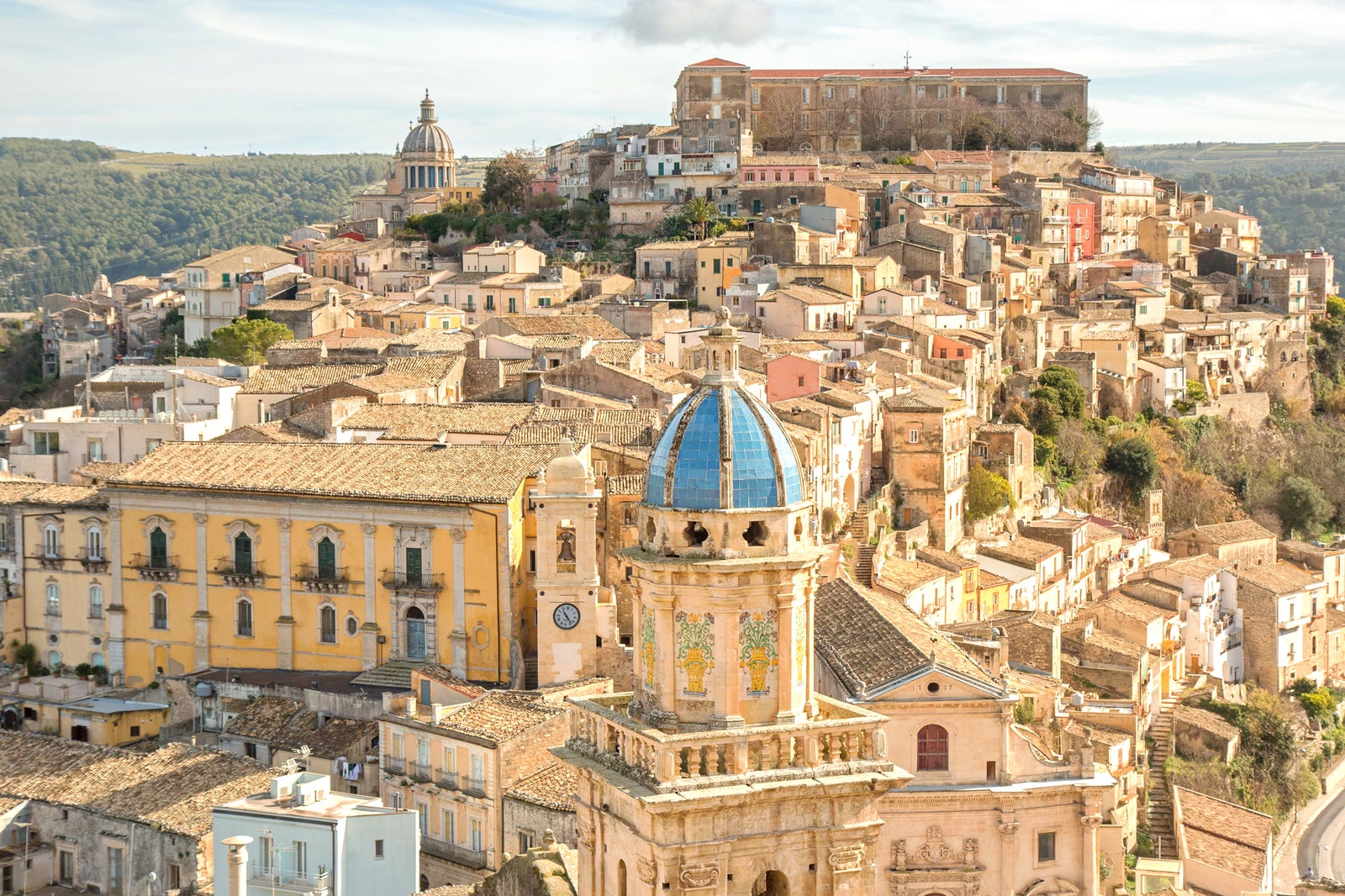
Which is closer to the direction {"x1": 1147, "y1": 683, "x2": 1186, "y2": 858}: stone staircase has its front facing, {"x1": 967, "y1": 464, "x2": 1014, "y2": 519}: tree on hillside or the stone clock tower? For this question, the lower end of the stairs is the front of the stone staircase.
the stone clock tower

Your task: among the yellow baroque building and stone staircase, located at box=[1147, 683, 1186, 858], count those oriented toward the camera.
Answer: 2

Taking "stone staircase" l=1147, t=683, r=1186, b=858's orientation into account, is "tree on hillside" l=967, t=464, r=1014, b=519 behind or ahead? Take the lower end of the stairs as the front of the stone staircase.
behind

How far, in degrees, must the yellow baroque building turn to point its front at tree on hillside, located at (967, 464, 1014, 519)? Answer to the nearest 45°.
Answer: approximately 135° to its left

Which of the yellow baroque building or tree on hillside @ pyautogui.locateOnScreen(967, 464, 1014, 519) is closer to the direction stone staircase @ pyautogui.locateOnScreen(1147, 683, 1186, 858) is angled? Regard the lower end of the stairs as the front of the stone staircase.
the yellow baroque building

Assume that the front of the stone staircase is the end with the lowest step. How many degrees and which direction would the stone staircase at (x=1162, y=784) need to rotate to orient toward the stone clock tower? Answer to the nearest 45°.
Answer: approximately 45° to its right

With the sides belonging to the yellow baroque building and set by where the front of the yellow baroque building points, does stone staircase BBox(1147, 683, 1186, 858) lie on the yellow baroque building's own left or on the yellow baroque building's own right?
on the yellow baroque building's own left

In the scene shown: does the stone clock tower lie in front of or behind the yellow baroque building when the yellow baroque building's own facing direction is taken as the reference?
in front

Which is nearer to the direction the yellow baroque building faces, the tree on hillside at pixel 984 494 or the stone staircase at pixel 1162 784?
the stone staircase

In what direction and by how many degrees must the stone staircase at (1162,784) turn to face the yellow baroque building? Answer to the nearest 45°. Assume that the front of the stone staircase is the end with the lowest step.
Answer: approximately 90° to its right
